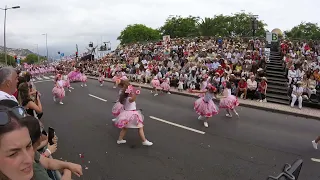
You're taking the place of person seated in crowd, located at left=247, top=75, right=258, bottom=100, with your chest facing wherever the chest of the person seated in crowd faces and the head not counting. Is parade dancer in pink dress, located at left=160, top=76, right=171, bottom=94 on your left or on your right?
on your right

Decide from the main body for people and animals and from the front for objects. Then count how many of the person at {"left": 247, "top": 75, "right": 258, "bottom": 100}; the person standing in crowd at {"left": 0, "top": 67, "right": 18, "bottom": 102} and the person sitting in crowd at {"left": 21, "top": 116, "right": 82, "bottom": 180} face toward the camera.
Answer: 1

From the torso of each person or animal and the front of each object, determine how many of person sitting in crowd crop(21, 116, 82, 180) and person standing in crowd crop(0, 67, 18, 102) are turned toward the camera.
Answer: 0

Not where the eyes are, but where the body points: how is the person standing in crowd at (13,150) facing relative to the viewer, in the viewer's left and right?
facing the viewer and to the right of the viewer

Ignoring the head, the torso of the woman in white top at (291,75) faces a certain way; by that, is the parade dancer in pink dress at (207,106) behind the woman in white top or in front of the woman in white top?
in front

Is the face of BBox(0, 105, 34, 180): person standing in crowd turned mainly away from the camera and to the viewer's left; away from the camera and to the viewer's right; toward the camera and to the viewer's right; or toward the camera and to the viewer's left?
toward the camera and to the viewer's right

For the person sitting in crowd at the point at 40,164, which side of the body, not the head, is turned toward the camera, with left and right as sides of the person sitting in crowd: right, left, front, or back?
right

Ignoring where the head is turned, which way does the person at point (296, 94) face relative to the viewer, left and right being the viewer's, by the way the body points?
facing the viewer and to the left of the viewer

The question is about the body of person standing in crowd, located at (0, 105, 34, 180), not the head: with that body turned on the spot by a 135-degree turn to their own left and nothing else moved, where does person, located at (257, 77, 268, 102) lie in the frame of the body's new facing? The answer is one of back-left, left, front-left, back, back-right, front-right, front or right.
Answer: front-right

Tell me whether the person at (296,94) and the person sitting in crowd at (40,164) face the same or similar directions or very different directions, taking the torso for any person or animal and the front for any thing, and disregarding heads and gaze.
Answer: very different directions

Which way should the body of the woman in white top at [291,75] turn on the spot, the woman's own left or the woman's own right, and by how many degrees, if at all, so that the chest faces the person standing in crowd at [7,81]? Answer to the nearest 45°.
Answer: approximately 45° to the woman's own left
